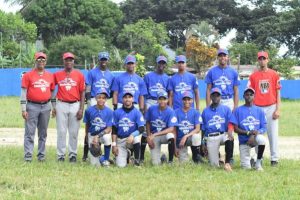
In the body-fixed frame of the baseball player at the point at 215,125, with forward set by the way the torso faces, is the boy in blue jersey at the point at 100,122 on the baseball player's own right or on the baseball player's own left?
on the baseball player's own right

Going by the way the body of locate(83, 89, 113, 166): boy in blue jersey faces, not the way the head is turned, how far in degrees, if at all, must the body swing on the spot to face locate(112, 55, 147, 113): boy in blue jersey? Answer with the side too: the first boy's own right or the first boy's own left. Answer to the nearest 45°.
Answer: approximately 135° to the first boy's own left

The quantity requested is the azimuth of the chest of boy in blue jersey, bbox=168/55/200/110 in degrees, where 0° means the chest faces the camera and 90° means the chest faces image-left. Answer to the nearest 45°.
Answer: approximately 0°

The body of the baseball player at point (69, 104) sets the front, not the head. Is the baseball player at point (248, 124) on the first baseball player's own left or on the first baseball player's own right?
on the first baseball player's own left

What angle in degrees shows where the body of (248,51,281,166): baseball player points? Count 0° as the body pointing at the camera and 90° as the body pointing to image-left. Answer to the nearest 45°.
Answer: approximately 0°

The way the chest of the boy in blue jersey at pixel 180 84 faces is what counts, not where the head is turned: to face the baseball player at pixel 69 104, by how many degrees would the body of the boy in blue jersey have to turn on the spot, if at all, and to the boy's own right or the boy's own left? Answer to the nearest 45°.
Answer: approximately 90° to the boy's own right

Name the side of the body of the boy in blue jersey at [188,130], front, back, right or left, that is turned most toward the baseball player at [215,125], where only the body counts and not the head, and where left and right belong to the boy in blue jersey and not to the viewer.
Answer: left

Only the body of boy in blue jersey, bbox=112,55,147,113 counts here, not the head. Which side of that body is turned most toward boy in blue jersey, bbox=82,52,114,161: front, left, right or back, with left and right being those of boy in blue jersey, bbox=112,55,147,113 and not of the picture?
right

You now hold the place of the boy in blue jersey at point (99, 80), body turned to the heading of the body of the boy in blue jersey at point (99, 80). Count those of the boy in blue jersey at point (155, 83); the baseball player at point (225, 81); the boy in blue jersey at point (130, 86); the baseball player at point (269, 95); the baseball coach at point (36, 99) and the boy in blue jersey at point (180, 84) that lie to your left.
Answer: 5
